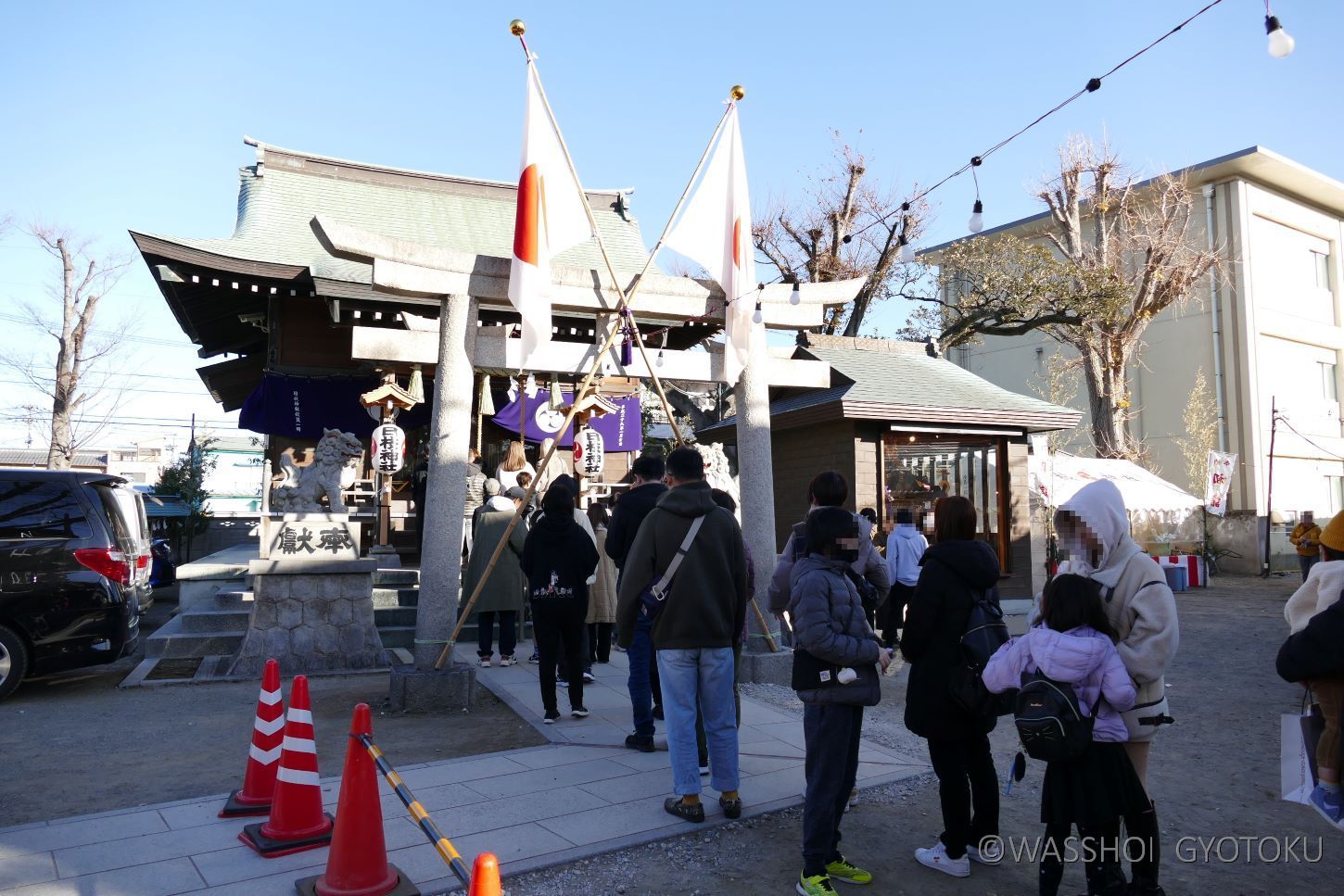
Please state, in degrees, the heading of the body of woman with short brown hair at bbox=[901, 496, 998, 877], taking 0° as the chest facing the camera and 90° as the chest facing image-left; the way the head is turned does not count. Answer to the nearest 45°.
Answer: approximately 135°

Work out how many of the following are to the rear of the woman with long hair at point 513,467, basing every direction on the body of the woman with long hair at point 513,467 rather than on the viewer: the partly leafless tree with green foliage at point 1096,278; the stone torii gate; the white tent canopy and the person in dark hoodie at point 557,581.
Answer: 2

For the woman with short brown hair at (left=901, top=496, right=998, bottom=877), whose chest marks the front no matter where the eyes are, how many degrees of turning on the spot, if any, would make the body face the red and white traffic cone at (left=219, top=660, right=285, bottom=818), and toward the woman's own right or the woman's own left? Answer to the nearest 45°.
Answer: approximately 45° to the woman's own left

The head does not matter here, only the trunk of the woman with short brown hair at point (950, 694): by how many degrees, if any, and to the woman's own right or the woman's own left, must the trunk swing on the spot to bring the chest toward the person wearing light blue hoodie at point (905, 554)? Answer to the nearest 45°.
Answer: approximately 45° to the woman's own right

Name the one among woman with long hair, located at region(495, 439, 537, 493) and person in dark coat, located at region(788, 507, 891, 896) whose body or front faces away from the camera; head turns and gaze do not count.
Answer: the woman with long hair

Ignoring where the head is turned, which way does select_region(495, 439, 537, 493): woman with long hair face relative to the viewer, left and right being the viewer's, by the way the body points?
facing away from the viewer

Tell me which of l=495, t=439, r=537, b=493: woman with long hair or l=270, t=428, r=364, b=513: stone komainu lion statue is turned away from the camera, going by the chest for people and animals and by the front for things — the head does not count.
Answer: the woman with long hair

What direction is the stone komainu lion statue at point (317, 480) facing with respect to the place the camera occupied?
facing to the right of the viewer

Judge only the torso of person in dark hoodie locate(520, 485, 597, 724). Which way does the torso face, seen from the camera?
away from the camera

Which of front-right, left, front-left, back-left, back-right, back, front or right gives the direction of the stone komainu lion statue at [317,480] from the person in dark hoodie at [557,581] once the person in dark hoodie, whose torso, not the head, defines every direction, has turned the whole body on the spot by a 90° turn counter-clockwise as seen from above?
front-right
